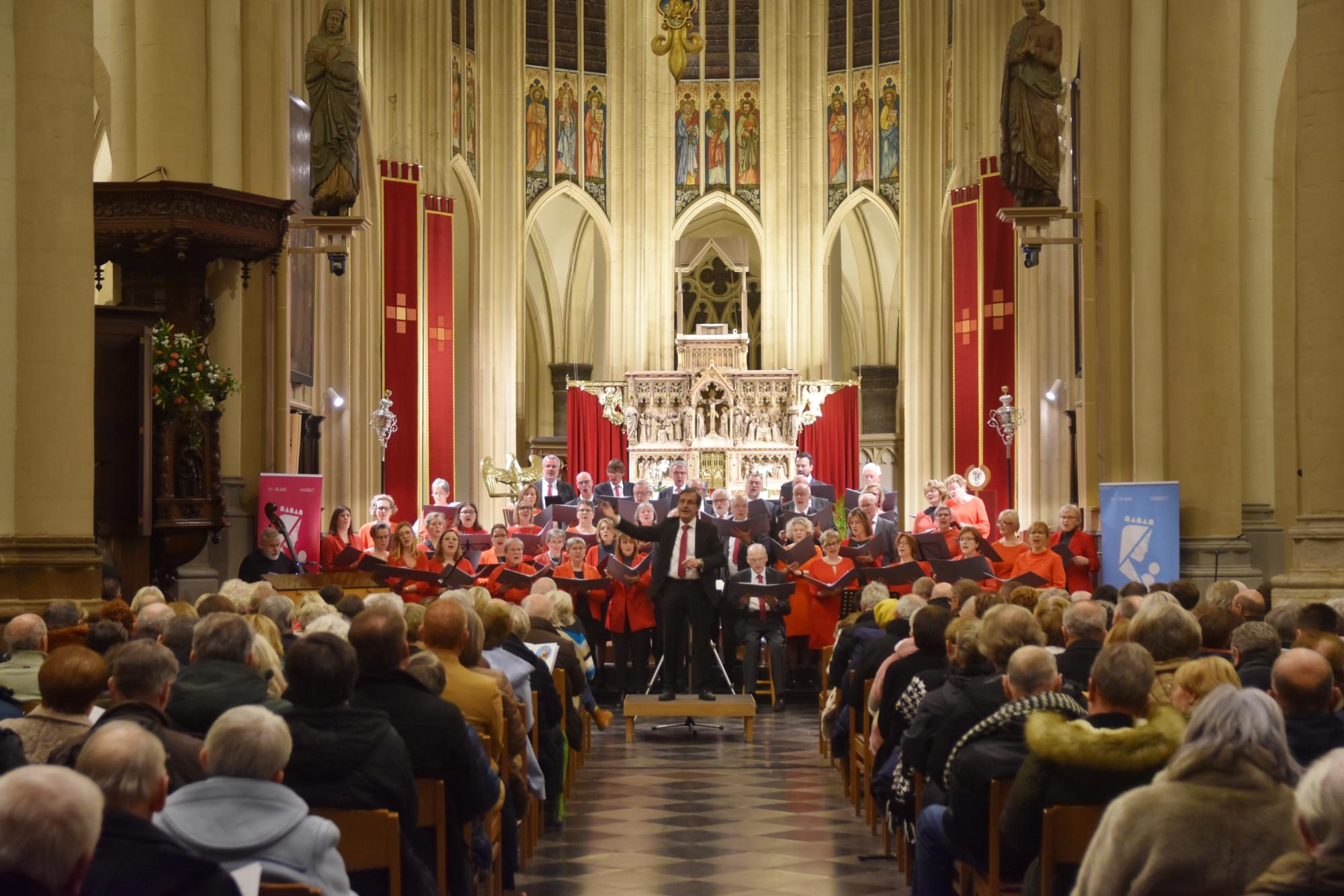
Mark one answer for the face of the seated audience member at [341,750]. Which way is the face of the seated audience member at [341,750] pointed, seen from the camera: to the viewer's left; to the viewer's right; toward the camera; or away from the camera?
away from the camera

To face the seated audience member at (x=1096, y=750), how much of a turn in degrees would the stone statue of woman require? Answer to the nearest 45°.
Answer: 0° — it already faces them

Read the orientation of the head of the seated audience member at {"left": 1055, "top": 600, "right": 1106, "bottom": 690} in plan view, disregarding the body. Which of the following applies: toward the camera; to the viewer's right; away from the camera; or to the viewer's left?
away from the camera

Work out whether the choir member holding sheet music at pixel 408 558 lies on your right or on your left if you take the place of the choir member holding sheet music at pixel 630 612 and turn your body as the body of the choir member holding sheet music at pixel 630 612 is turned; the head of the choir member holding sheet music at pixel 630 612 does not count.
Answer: on your right

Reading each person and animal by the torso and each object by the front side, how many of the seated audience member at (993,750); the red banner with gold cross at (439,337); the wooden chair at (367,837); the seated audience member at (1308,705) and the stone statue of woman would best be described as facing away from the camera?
3

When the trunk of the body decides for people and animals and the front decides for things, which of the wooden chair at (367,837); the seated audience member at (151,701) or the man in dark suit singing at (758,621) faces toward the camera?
the man in dark suit singing

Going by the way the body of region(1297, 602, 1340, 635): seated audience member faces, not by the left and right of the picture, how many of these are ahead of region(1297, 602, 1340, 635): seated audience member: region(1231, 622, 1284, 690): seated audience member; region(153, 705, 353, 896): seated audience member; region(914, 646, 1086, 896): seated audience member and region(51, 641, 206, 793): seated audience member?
0

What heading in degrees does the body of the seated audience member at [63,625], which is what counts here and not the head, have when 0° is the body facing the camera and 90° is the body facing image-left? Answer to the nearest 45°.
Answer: approximately 180°

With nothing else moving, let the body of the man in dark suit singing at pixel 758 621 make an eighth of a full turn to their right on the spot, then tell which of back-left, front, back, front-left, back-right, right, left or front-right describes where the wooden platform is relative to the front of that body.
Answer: front-left

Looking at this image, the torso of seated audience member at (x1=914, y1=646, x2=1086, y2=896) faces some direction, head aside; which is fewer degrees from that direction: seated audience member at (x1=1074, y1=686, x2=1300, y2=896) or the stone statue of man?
the stone statue of man

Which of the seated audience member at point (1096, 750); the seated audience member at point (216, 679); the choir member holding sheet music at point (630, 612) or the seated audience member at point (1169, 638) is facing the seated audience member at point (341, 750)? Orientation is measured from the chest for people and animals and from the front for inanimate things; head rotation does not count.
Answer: the choir member holding sheet music

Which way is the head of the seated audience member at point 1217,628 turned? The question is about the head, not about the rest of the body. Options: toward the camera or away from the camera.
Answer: away from the camera

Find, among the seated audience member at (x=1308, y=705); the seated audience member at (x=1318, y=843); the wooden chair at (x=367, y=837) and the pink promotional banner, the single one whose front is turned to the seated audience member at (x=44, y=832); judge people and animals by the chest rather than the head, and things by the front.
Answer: the pink promotional banner

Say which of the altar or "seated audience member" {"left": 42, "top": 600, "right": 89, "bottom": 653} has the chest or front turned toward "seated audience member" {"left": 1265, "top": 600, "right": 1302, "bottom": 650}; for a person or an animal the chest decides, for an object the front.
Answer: the altar

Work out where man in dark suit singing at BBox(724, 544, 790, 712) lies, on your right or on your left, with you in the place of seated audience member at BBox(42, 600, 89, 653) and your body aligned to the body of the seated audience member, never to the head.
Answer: on your right

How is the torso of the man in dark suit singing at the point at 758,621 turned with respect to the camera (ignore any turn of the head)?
toward the camera

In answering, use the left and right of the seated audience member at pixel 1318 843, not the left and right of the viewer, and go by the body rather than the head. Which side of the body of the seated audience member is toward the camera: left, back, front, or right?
back

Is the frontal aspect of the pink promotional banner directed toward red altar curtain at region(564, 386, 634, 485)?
no

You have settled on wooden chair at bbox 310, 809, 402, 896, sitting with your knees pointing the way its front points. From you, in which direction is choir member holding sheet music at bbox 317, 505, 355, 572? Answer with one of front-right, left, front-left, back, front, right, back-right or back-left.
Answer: front

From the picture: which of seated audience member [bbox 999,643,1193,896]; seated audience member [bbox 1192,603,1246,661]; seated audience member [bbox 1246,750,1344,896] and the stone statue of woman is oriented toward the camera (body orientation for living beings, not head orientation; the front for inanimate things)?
the stone statue of woman

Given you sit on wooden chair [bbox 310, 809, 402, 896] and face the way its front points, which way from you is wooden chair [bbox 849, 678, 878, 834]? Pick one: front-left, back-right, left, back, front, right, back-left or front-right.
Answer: front-right

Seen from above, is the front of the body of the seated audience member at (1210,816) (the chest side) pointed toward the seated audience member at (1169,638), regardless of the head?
yes

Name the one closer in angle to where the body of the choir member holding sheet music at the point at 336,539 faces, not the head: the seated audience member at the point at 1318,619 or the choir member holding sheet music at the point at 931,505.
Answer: the seated audience member

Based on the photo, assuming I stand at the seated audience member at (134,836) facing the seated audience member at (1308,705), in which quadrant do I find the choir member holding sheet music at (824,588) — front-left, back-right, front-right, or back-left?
front-left

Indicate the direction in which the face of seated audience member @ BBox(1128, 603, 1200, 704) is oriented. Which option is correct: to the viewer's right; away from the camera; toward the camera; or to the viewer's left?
away from the camera

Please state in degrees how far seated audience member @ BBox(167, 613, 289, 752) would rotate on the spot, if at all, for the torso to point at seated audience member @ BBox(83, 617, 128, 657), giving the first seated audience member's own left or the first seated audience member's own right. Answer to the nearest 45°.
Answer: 0° — they already face them
